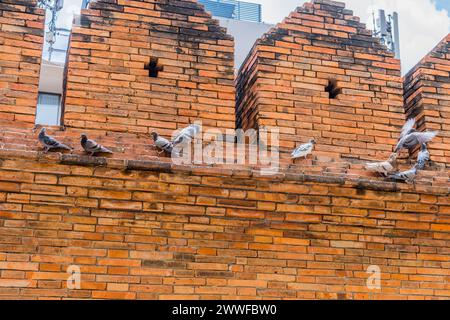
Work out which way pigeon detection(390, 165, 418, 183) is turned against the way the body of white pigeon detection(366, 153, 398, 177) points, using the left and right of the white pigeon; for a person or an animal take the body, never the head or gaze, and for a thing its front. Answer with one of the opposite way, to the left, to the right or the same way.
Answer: the same way

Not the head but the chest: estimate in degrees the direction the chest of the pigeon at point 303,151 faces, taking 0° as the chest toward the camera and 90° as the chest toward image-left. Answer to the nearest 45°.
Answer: approximately 270°

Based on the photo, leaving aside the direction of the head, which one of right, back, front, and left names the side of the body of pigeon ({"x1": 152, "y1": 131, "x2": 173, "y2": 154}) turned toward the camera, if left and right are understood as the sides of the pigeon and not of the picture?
left

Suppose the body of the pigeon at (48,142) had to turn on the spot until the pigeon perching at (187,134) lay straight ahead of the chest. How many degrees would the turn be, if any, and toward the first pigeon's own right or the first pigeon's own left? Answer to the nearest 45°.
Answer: approximately 180°

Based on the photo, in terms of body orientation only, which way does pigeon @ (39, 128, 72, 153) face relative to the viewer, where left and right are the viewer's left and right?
facing to the left of the viewer
